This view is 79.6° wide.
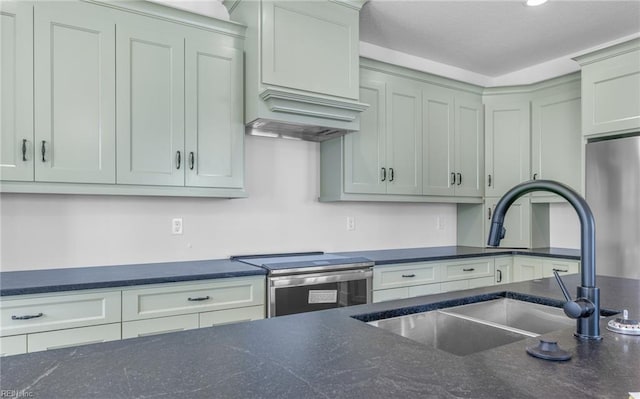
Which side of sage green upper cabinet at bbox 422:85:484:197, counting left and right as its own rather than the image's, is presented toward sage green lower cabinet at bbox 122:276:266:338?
right

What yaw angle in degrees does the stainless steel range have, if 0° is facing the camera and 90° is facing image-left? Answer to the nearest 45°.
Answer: approximately 315°

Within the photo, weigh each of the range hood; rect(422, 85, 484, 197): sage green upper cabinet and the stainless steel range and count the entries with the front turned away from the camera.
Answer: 0

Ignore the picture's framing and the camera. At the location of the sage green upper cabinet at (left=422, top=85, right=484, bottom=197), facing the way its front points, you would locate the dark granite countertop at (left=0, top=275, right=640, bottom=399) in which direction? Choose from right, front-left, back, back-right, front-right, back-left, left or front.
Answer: front-right

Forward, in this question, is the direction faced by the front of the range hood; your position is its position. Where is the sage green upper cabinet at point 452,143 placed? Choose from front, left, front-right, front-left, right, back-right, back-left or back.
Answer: left

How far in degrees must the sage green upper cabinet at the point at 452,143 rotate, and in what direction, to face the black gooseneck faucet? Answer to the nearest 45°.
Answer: approximately 45° to its right

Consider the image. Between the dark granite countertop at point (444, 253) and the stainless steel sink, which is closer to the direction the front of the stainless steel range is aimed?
the stainless steel sink
